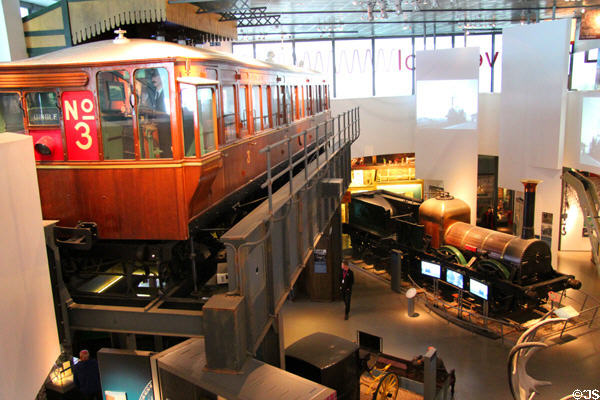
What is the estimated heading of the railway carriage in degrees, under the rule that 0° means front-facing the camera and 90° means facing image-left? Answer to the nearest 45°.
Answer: approximately 45°

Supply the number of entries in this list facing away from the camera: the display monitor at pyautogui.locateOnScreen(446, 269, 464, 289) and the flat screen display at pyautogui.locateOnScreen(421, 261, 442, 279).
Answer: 0

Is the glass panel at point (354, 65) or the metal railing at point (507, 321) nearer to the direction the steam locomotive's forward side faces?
the metal railing

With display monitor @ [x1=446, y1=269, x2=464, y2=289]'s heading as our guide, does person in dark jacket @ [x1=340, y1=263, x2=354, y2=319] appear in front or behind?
in front

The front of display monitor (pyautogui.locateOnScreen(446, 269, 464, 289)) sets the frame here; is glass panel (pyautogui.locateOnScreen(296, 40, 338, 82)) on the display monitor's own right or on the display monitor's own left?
on the display monitor's own right

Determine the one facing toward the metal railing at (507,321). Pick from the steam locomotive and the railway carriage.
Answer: the steam locomotive

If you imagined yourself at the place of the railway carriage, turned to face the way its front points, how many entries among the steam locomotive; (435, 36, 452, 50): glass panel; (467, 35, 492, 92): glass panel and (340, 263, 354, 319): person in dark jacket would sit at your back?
4

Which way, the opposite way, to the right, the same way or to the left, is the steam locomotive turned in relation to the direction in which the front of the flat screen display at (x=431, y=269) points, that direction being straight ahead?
to the left

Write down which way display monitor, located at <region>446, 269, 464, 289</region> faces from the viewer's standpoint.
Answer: facing the viewer and to the left of the viewer

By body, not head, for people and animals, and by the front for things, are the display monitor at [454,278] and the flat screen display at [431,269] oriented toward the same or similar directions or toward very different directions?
same or similar directions

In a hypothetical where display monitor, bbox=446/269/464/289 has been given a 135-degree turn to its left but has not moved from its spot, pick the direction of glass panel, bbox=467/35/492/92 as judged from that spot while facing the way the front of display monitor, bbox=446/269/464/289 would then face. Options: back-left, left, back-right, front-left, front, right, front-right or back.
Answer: left

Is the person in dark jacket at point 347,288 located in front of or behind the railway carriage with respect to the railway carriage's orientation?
behind

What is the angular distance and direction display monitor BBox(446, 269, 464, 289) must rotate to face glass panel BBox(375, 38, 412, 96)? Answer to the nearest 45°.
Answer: approximately 135° to its right

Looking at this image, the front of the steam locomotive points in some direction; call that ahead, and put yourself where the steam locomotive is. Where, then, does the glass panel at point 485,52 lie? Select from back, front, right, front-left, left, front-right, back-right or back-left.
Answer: back-left

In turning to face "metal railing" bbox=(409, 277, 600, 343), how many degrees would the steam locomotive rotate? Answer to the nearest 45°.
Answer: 0° — it already faces it

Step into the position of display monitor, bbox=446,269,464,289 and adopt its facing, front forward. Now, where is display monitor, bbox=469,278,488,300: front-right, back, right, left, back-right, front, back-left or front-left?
left
